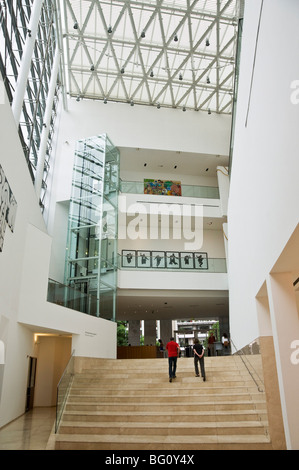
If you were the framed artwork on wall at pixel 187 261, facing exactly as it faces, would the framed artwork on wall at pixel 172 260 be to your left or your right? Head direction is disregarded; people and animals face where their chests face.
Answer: on your right

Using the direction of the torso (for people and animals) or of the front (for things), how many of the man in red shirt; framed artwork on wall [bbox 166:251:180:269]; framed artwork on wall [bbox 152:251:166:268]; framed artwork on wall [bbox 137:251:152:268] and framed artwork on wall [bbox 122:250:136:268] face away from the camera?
1

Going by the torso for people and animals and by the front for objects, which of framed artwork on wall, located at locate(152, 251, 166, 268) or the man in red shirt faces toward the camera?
the framed artwork on wall

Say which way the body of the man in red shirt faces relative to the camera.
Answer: away from the camera

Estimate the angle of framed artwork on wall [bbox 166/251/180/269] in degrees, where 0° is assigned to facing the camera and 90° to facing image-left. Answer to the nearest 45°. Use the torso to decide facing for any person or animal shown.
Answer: approximately 0°

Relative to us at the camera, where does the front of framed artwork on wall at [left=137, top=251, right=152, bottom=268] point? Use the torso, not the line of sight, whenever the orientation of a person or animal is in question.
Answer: facing the viewer

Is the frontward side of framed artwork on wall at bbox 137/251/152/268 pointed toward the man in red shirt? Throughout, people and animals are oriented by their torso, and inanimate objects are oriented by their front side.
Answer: yes

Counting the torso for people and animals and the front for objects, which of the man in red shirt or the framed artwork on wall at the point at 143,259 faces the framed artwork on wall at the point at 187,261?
the man in red shirt

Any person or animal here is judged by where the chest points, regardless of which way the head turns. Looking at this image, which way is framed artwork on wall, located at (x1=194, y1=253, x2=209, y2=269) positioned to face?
toward the camera

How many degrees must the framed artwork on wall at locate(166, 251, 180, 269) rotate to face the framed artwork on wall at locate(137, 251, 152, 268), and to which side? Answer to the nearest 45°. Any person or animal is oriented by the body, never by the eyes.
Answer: approximately 90° to its right

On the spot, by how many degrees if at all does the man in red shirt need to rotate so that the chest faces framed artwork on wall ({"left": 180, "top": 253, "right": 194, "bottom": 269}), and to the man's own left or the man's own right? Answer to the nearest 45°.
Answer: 0° — they already face it

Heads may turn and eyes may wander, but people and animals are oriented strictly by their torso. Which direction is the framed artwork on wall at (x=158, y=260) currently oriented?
toward the camera

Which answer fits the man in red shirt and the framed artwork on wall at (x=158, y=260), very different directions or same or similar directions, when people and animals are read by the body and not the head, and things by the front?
very different directions
